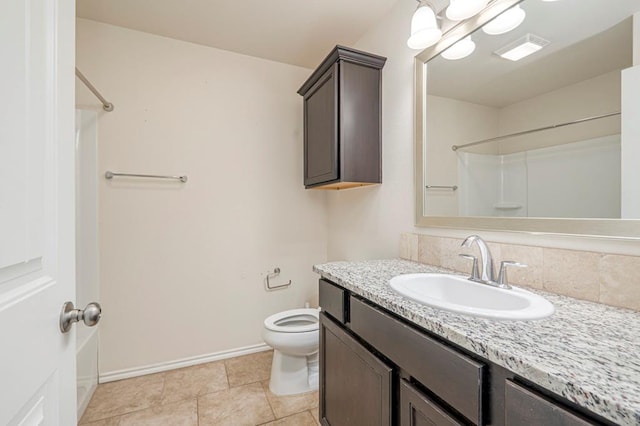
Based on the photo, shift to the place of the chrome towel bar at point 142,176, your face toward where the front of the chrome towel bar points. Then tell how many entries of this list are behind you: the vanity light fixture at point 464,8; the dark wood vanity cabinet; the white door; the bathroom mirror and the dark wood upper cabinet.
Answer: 0

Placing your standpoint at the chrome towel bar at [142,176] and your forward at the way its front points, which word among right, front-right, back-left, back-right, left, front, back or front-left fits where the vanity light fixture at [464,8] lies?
front-left

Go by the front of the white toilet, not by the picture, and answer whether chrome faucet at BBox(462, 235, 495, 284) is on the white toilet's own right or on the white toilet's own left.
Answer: on the white toilet's own left

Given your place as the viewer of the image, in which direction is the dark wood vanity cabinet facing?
facing the viewer and to the left of the viewer

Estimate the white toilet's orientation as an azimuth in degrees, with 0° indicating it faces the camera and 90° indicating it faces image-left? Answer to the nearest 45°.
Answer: approximately 45°

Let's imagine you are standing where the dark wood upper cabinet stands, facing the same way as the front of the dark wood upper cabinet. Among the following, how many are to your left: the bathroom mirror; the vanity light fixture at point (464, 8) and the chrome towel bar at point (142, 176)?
2

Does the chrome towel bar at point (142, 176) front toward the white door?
yes

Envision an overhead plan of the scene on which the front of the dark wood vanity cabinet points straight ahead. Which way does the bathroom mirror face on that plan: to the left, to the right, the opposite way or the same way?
the same way

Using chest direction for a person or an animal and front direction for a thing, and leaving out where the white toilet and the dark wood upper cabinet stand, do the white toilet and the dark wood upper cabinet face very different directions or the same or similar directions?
same or similar directions

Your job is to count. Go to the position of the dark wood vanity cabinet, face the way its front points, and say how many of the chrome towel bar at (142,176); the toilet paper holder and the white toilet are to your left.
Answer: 0

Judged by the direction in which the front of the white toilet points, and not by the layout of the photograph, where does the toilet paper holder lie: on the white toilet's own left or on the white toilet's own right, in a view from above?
on the white toilet's own right

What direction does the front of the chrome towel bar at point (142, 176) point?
toward the camera
